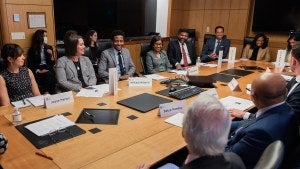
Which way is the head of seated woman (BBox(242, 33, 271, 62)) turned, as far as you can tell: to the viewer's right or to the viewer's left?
to the viewer's left

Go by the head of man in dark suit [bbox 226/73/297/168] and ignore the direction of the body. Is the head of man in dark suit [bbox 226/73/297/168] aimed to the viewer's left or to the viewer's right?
to the viewer's left

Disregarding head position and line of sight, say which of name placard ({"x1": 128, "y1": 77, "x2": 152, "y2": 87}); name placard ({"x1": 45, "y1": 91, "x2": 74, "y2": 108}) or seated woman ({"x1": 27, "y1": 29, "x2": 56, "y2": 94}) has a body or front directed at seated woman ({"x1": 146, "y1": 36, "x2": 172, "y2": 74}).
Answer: seated woman ({"x1": 27, "y1": 29, "x2": 56, "y2": 94})

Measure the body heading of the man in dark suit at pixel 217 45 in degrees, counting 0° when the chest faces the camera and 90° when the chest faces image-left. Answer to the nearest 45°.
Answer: approximately 0°

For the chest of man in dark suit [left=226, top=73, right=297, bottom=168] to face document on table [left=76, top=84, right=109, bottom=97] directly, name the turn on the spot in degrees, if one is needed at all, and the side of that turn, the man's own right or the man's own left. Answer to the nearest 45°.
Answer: approximately 45° to the man's own left

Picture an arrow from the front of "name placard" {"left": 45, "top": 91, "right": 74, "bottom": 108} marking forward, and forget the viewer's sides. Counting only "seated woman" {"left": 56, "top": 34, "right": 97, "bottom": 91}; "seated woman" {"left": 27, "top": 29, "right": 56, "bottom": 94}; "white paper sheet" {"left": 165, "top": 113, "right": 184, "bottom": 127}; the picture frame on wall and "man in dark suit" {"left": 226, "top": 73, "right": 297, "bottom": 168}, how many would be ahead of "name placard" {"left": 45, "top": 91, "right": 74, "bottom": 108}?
2
